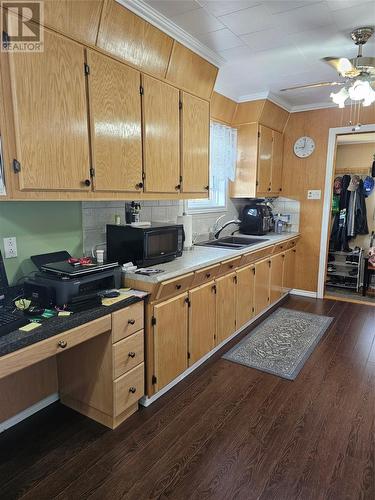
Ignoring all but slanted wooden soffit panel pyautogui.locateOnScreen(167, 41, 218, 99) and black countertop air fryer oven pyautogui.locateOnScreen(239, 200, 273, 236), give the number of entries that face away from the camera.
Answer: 0

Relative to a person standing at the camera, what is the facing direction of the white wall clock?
facing the viewer

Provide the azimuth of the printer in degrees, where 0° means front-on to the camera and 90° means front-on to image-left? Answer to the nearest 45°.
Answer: approximately 315°

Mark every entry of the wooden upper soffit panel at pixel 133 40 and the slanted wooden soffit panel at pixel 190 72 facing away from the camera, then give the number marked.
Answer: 0

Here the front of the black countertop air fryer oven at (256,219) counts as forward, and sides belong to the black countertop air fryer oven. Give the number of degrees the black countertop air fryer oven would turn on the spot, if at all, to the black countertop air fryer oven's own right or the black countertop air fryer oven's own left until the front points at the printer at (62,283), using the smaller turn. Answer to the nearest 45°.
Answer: approximately 45° to the black countertop air fryer oven's own right

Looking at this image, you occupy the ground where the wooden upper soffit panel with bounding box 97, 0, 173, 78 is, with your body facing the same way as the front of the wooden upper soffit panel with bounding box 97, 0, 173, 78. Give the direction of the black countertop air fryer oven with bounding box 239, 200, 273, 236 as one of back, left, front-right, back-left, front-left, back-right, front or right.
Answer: left

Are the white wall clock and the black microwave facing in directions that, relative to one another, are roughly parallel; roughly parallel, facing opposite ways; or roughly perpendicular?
roughly perpendicular

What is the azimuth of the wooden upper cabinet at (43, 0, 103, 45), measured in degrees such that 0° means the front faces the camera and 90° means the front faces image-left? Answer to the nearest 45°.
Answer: approximately 315°

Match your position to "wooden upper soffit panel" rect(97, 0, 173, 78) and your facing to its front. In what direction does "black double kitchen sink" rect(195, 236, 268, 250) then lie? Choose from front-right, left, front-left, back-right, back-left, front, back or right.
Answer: left

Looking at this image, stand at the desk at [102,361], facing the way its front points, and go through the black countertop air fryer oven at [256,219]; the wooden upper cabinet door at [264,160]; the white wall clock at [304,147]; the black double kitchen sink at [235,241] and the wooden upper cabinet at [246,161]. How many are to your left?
5

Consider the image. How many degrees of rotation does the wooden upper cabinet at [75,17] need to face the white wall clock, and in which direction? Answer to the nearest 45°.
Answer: approximately 90° to its left

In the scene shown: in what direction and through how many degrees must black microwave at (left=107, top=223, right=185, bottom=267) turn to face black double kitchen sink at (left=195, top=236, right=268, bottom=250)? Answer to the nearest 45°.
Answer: approximately 90° to its left
